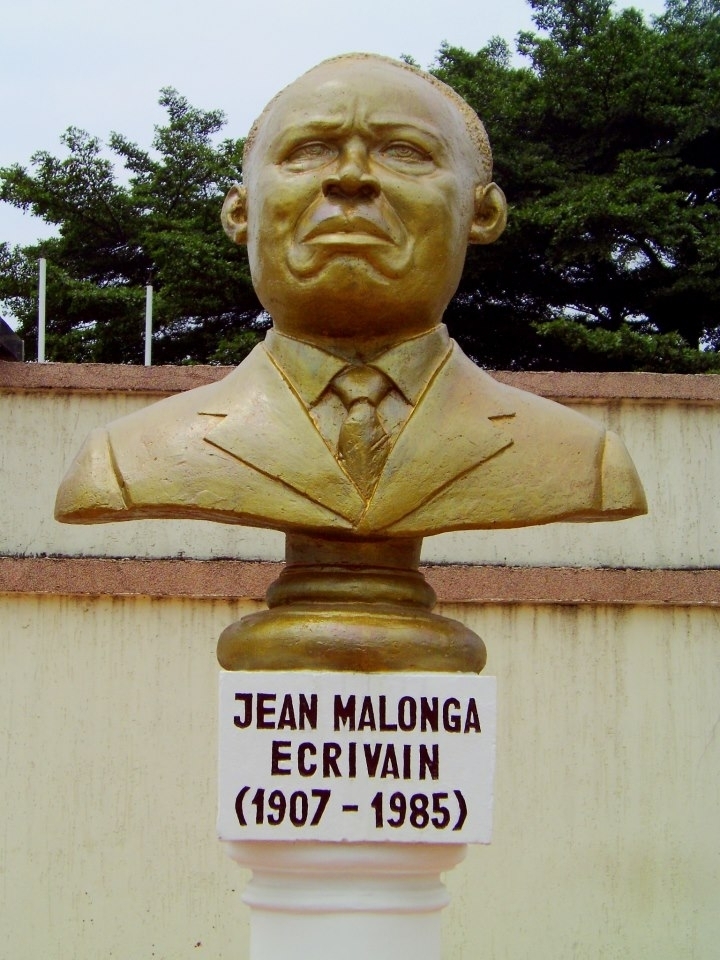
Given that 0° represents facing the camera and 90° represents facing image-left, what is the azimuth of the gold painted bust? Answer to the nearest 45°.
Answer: approximately 0°

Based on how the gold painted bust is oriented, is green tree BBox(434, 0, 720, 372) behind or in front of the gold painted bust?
behind

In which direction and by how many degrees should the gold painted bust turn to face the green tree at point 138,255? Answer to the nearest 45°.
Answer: approximately 180°
